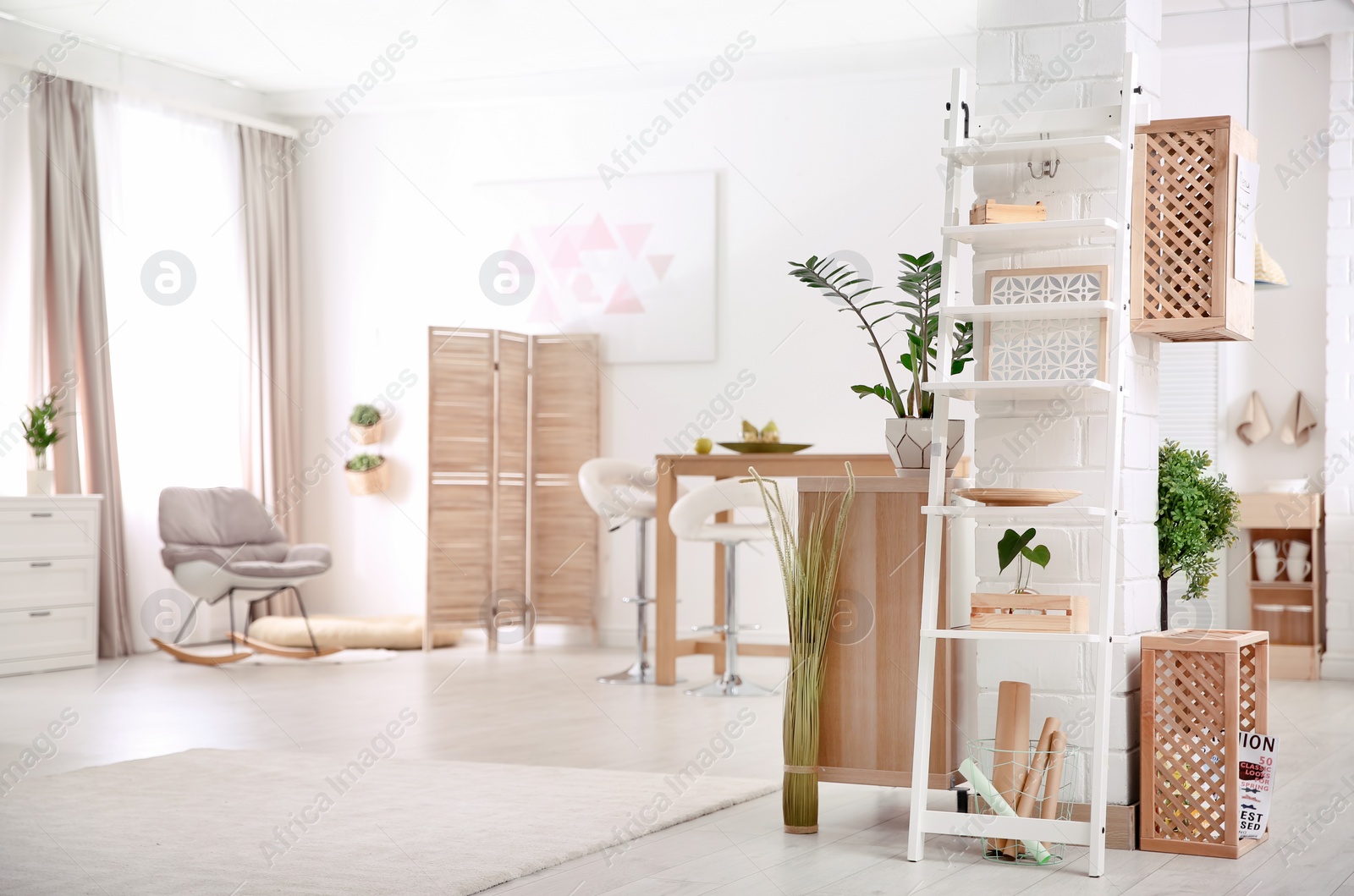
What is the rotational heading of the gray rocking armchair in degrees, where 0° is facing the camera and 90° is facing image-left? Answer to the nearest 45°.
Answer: approximately 315°

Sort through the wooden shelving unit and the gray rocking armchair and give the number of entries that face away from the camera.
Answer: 0

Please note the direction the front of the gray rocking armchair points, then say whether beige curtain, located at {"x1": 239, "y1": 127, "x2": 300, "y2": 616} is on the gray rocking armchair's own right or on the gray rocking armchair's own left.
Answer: on the gray rocking armchair's own left

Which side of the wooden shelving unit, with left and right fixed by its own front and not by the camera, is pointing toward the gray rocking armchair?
right

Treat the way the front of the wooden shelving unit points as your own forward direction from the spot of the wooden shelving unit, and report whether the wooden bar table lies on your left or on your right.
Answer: on your right

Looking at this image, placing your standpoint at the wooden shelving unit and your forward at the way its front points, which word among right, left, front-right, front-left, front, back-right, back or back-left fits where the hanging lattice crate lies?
front

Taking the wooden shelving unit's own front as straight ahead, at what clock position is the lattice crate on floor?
The lattice crate on floor is roughly at 12 o'clock from the wooden shelving unit.

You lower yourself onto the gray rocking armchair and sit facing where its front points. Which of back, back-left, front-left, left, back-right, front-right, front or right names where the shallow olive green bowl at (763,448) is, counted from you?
front

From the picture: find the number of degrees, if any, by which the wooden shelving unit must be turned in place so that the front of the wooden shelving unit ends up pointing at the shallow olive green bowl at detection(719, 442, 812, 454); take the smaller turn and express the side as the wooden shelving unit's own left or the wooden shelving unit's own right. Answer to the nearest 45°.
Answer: approximately 45° to the wooden shelving unit's own right

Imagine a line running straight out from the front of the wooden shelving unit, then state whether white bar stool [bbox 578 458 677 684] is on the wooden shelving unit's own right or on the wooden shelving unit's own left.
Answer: on the wooden shelving unit's own right

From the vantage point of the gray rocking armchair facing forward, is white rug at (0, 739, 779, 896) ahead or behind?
ahead

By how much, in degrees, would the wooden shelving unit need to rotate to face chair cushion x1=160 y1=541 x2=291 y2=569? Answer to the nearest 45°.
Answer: approximately 90° to its right

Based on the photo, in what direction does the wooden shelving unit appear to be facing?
toward the camera

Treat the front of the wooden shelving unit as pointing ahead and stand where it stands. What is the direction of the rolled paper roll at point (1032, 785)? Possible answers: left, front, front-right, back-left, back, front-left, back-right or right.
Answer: front

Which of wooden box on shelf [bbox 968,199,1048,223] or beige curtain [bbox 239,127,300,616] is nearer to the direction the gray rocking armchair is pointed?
the wooden box on shelf

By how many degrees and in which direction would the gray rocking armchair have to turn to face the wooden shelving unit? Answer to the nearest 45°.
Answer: approximately 45° to its left
